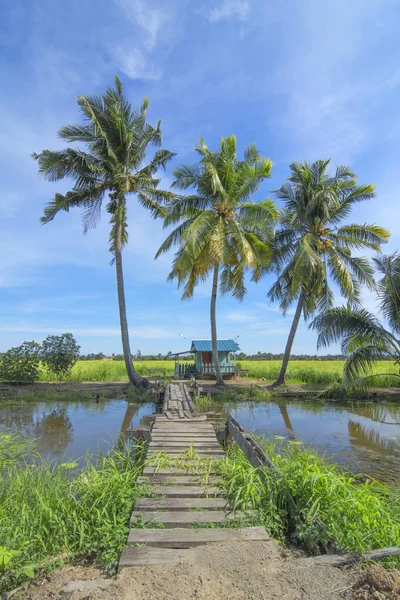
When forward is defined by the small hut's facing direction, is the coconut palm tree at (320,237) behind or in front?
in front

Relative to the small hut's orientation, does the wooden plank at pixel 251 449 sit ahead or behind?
ahead

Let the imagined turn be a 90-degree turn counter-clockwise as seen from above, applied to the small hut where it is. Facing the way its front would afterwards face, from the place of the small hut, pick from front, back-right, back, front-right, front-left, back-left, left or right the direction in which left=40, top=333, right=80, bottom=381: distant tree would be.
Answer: back-right

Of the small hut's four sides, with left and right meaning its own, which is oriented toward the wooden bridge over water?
front

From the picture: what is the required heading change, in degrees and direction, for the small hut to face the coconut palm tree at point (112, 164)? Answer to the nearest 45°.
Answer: approximately 45° to its right

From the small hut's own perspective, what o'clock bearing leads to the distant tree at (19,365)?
The distant tree is roughly at 2 o'clock from the small hut.

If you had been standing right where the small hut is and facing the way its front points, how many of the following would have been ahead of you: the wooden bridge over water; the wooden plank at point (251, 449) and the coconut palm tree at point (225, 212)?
3

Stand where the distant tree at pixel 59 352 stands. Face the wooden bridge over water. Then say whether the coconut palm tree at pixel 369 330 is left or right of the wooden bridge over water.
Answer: left

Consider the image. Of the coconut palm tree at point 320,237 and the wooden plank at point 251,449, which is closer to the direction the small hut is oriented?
the wooden plank

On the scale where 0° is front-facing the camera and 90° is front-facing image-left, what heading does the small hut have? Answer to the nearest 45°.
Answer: approximately 0°
